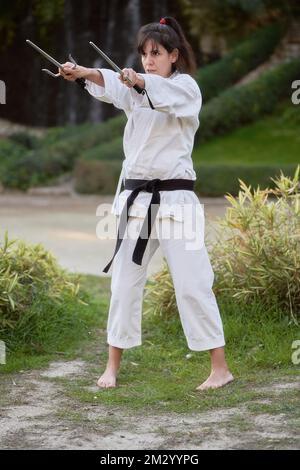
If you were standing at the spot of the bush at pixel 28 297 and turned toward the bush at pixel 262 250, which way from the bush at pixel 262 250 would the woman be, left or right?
right

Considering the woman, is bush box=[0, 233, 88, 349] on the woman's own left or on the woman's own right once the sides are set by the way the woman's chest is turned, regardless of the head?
on the woman's own right

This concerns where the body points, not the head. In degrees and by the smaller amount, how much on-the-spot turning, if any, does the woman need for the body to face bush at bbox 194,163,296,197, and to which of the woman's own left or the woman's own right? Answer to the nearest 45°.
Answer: approximately 135° to the woman's own right

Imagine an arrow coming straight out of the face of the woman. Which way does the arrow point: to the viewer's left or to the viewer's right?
to the viewer's left

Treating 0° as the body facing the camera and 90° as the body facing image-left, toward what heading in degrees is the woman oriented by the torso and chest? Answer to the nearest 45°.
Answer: approximately 45°

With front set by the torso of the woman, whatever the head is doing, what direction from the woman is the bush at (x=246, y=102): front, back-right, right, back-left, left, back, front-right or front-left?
back-right
